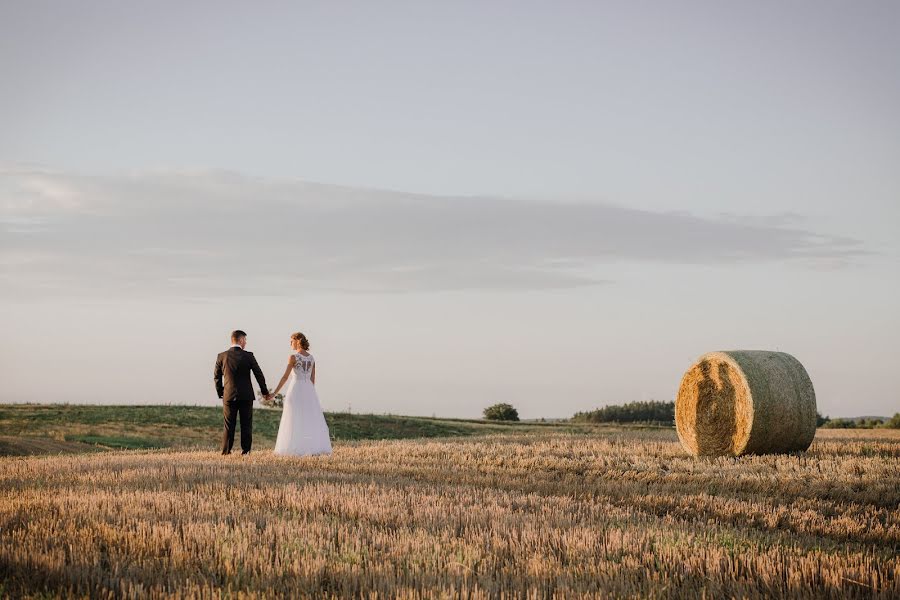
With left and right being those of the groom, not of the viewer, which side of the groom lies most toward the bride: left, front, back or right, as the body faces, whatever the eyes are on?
right

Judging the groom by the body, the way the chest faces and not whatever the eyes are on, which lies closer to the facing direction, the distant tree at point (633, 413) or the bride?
the distant tree

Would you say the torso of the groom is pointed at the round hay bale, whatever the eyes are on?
no

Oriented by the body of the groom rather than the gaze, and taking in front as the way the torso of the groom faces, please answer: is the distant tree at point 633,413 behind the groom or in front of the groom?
in front

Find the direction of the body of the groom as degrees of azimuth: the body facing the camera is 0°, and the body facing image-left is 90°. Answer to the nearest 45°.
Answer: approximately 180°
